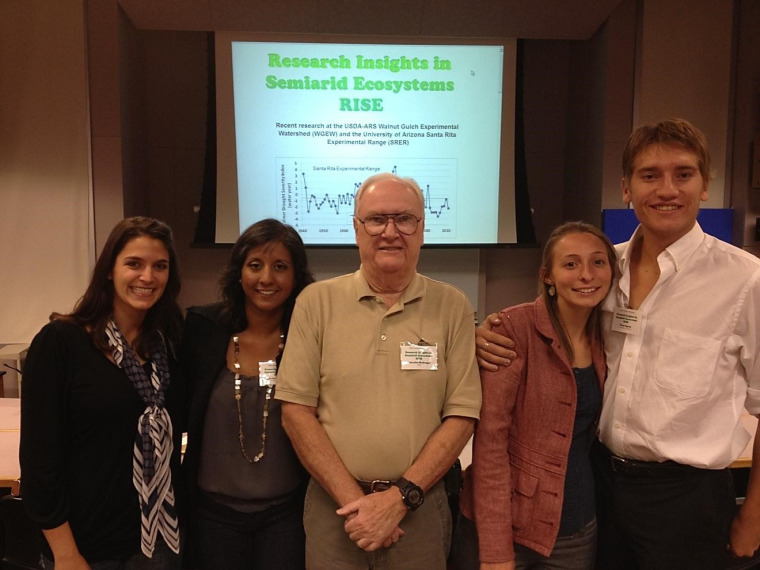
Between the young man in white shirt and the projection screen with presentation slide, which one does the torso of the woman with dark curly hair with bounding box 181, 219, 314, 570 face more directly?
the young man in white shirt

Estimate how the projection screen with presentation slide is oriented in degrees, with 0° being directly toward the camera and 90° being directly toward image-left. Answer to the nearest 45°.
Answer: approximately 0°

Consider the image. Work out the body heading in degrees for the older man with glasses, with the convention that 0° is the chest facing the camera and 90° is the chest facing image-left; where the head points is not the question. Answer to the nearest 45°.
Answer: approximately 0°

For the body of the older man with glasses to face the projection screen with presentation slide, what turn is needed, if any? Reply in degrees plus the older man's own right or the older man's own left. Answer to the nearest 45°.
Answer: approximately 180°

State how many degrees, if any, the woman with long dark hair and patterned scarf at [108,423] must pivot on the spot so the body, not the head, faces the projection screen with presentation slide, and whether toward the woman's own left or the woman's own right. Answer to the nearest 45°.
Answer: approximately 90° to the woman's own left
